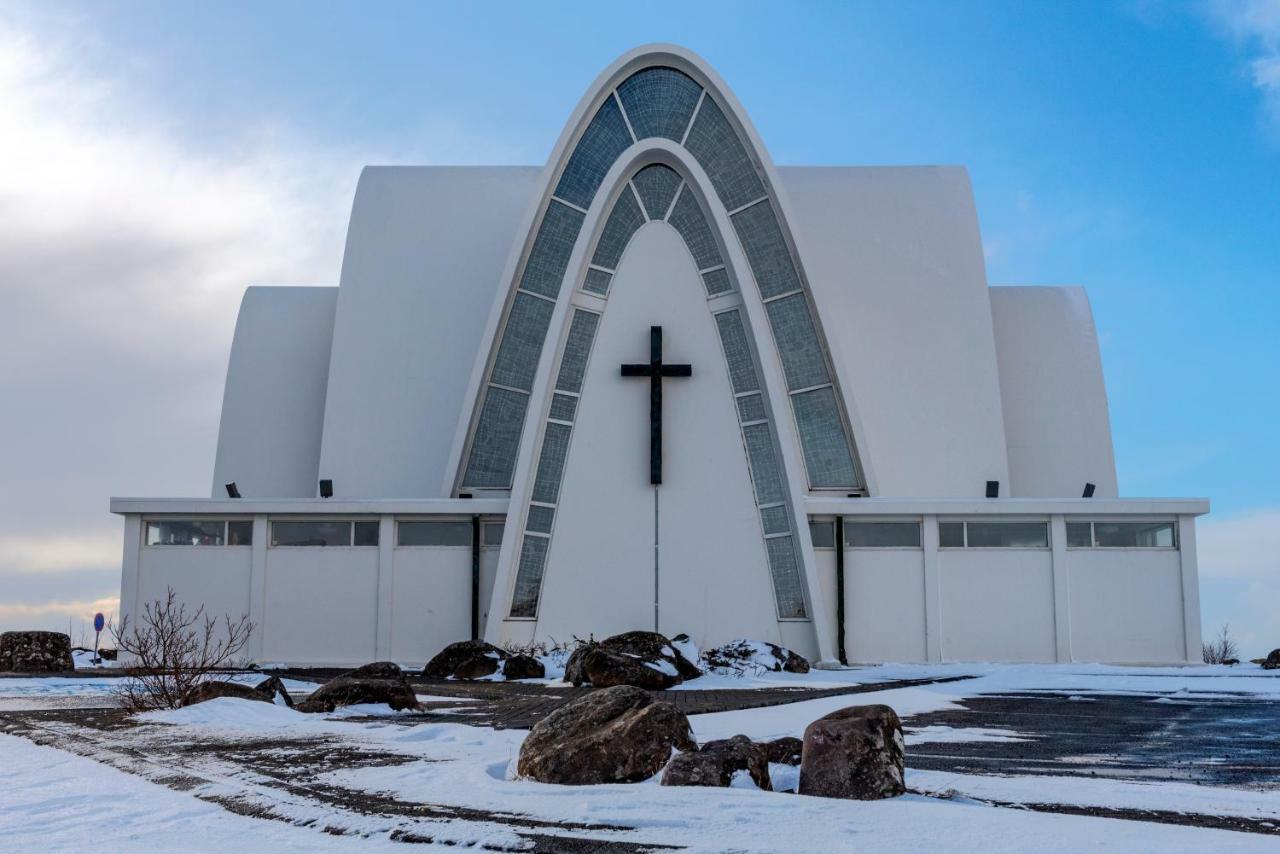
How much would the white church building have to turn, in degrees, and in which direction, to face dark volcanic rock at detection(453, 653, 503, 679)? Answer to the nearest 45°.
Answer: approximately 45° to its right

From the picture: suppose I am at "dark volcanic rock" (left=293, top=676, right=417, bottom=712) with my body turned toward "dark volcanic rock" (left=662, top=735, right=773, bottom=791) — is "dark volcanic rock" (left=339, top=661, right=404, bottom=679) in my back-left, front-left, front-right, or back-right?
back-left

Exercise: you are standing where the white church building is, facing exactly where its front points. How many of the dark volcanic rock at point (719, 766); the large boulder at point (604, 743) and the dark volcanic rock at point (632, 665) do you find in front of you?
3

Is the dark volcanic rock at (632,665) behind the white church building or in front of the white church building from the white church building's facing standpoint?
in front

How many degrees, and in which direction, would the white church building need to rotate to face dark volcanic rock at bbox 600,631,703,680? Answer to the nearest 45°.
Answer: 0° — it already faces it

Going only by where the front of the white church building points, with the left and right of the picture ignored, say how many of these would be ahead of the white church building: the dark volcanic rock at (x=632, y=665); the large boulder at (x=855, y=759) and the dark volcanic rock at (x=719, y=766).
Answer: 3

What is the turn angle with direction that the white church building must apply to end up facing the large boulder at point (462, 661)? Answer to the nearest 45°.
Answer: approximately 45° to its right

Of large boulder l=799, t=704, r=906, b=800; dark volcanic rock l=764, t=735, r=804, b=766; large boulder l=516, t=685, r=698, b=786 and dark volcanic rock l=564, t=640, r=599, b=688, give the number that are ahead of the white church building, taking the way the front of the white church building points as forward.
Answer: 4

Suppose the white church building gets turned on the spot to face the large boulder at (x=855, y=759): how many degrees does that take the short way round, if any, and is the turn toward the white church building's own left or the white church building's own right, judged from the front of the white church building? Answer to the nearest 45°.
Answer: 0° — it already faces it

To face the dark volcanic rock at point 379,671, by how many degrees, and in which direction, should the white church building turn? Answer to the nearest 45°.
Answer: approximately 45° to its right

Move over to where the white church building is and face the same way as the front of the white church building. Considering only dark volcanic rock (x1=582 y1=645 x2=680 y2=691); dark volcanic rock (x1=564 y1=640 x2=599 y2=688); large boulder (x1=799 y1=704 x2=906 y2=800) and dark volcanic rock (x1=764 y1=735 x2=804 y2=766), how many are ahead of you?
4

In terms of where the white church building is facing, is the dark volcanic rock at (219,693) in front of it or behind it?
in front

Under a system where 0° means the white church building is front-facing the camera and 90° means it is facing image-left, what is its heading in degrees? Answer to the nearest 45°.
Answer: approximately 0°
